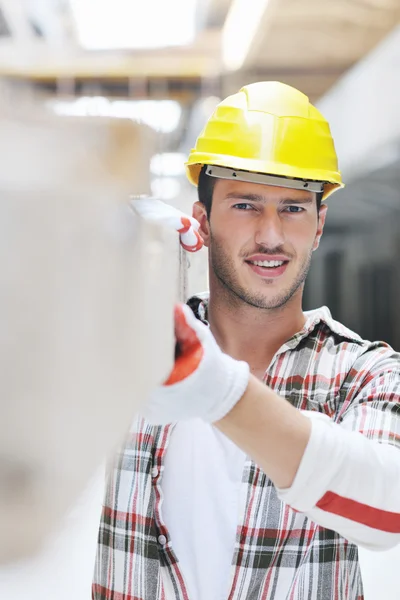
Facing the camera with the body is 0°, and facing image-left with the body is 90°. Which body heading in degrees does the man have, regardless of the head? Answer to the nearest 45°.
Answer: approximately 0°
